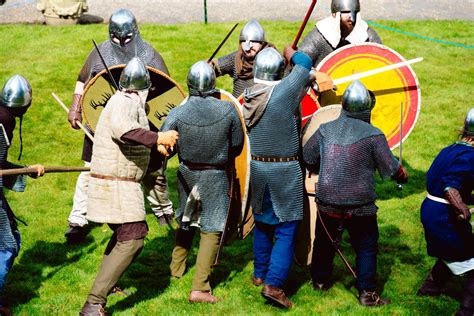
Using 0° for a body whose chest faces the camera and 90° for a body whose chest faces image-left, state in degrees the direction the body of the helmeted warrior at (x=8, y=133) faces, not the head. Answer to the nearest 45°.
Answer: approximately 270°

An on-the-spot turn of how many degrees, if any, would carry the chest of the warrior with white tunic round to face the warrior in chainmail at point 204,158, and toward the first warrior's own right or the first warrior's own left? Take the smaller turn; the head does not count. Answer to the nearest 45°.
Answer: approximately 45° to the first warrior's own right

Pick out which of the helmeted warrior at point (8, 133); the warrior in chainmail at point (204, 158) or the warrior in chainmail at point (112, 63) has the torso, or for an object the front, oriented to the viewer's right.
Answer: the helmeted warrior

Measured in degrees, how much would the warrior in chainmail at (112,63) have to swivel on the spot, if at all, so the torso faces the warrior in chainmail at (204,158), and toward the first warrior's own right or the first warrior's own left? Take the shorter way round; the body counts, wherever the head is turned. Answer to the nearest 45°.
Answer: approximately 45° to the first warrior's own left

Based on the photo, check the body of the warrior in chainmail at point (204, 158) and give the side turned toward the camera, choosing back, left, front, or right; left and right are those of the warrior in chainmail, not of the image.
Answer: back

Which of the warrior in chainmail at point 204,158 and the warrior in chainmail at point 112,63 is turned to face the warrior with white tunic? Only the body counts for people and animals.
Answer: the warrior in chainmail at point 112,63

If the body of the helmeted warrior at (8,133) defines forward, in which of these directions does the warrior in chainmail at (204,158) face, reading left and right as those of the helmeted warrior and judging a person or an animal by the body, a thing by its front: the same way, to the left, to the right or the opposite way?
to the left

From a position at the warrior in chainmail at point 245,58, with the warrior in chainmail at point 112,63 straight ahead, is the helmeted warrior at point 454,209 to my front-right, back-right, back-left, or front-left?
back-left

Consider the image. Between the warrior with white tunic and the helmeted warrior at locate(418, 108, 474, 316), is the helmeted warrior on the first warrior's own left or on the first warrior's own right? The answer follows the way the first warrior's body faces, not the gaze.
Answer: on the first warrior's own right

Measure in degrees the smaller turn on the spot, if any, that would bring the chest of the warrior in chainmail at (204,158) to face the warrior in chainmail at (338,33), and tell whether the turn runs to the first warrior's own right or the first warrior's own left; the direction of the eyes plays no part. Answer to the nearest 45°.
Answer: approximately 45° to the first warrior's own right
